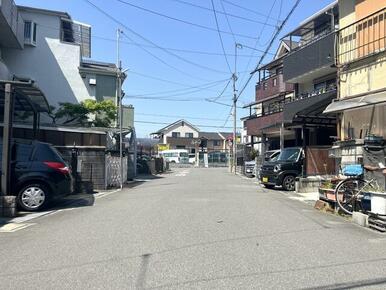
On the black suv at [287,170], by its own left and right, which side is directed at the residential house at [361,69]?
left

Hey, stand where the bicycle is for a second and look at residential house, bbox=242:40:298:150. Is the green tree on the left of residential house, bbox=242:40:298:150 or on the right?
left

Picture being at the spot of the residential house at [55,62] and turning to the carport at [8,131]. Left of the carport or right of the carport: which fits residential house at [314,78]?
left

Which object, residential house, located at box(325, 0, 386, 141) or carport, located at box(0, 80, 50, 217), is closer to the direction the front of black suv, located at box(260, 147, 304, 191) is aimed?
the carport

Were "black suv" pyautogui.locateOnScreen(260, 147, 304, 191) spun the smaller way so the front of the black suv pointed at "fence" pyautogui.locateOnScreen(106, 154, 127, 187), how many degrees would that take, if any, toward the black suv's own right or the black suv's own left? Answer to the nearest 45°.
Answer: approximately 45° to the black suv's own right

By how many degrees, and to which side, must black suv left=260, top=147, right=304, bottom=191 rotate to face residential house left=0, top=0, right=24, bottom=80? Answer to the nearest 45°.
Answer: approximately 45° to its right

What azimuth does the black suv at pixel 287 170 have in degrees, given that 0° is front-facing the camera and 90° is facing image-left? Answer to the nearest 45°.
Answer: approximately 45°

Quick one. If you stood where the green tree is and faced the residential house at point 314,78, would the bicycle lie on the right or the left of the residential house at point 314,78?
right

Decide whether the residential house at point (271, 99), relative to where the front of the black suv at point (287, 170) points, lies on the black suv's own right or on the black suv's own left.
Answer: on the black suv's own right

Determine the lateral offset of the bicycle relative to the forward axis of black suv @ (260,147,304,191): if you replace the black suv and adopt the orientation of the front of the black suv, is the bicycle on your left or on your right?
on your left
